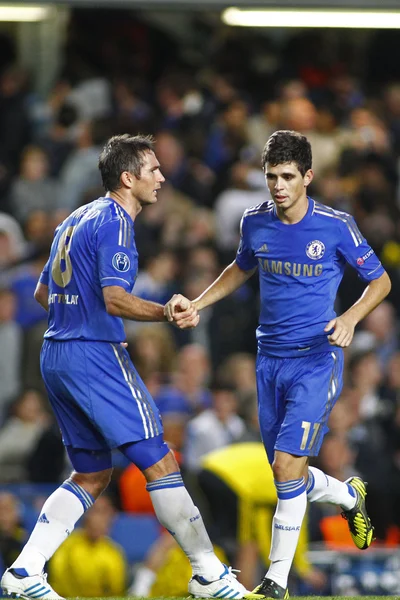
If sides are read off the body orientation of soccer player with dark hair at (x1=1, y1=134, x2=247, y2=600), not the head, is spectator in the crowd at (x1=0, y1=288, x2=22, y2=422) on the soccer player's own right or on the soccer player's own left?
on the soccer player's own left

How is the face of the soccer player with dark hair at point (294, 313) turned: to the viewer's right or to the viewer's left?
to the viewer's left

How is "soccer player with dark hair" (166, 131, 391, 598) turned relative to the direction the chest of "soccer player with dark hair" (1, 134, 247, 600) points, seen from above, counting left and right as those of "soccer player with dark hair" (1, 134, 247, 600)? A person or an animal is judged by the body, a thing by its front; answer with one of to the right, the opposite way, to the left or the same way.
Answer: the opposite way

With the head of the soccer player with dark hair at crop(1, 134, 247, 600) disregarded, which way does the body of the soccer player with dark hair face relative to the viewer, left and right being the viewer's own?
facing away from the viewer and to the right of the viewer

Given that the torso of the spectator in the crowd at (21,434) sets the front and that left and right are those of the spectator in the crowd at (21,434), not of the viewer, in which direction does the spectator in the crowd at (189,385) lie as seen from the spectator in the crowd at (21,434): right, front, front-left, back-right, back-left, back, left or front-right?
left

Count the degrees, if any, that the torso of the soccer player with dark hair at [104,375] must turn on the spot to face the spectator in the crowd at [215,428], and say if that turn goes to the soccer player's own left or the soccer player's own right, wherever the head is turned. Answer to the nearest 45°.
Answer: approximately 45° to the soccer player's own left

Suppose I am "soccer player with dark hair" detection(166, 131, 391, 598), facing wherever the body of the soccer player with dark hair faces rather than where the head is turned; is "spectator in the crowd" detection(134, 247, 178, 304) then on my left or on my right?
on my right
